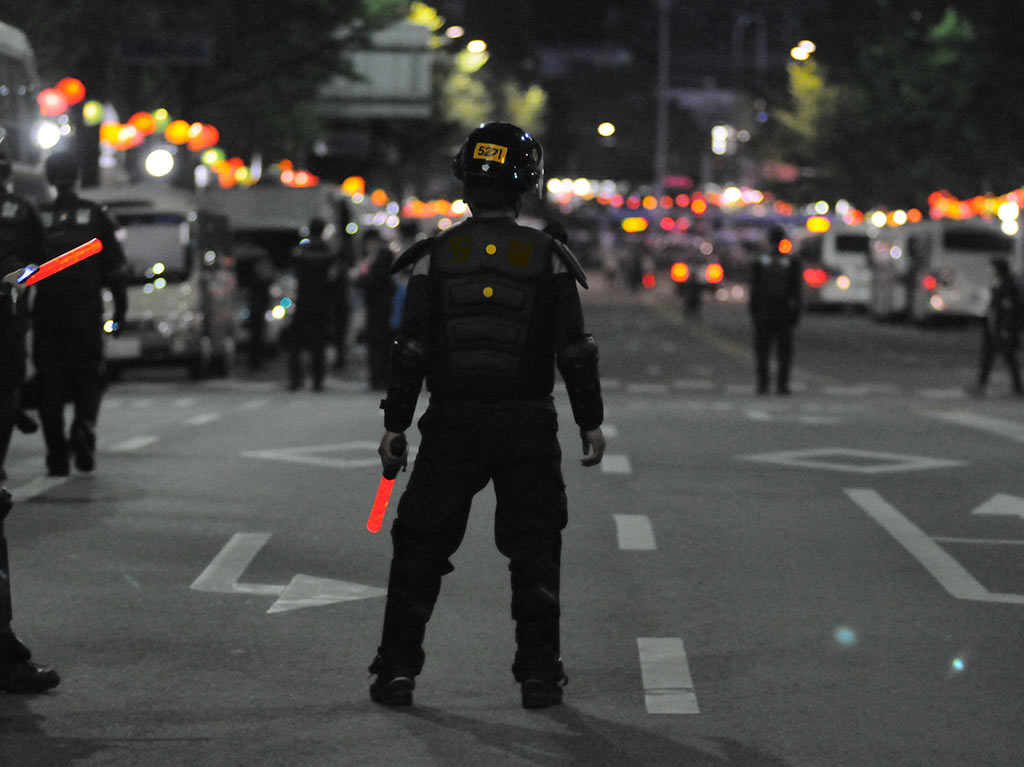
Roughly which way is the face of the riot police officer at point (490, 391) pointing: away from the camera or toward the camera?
away from the camera

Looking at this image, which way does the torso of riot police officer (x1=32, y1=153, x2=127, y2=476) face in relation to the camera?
away from the camera

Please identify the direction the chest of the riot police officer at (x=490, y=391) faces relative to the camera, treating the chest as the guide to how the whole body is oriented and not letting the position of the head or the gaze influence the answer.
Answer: away from the camera

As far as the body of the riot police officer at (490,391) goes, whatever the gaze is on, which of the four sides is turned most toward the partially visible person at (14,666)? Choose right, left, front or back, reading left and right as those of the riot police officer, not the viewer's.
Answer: left

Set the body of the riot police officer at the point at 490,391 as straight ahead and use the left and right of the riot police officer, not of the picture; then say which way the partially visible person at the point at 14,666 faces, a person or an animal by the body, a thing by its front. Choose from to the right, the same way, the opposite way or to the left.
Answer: to the right

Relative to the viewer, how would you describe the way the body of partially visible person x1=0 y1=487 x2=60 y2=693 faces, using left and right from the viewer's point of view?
facing to the right of the viewer

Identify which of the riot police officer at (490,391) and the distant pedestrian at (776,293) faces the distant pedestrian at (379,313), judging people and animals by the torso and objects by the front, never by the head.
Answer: the riot police officer
